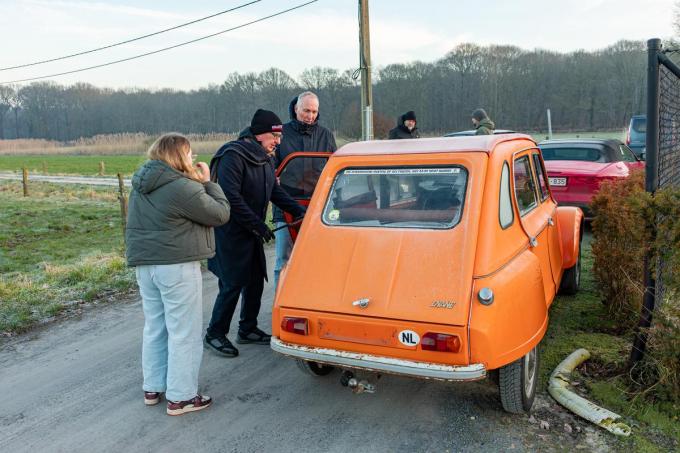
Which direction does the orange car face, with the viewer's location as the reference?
facing away from the viewer and to the right of the viewer

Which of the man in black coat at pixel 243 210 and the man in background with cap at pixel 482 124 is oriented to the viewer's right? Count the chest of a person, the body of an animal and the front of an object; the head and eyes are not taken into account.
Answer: the man in black coat

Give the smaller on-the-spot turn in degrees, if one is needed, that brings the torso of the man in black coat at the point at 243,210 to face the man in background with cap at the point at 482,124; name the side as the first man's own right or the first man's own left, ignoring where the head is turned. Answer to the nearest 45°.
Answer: approximately 45° to the first man's own left

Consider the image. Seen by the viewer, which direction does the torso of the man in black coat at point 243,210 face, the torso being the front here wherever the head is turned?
to the viewer's right

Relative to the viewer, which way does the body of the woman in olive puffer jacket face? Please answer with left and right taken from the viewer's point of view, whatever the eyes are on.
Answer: facing away from the viewer and to the right of the viewer

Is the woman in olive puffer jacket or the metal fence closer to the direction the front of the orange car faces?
the metal fence

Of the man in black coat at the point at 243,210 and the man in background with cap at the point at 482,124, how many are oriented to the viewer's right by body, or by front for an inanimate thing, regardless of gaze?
1

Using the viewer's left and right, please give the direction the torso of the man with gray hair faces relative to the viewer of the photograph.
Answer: facing the viewer and to the right of the viewer

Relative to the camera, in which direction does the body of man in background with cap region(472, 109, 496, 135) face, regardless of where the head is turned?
to the viewer's left

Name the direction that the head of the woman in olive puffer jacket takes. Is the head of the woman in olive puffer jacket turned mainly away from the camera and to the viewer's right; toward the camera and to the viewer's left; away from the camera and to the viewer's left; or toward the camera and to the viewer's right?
away from the camera and to the viewer's right

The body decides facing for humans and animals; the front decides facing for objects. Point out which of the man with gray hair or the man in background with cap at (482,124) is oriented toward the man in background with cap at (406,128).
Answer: the man in background with cap at (482,124)
